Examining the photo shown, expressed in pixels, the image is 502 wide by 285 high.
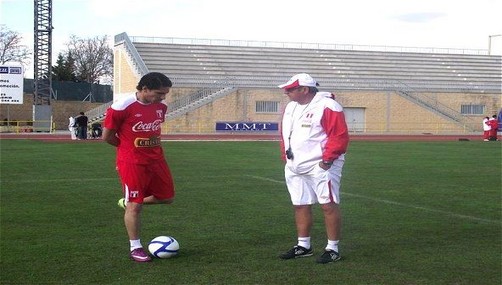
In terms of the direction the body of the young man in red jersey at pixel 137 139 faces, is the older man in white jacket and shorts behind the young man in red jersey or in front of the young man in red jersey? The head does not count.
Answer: in front

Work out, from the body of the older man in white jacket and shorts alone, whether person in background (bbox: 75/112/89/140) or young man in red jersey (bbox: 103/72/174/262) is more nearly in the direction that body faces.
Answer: the young man in red jersey

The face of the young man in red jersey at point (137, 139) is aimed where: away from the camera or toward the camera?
toward the camera

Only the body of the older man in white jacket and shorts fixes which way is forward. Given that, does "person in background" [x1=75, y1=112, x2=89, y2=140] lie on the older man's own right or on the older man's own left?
on the older man's own right

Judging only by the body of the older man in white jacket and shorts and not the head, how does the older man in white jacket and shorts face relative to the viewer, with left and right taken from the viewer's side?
facing the viewer and to the left of the viewer

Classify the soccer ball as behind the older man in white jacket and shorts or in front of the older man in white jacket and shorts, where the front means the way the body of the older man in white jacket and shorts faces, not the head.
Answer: in front

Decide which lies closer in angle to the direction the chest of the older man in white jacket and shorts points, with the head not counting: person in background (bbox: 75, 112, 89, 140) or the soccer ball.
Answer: the soccer ball

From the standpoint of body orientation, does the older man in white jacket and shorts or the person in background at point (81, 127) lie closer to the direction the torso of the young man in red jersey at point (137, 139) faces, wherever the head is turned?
the older man in white jacket and shorts

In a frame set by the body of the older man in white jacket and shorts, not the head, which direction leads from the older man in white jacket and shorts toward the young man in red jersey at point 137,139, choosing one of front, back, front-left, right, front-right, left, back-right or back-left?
front-right

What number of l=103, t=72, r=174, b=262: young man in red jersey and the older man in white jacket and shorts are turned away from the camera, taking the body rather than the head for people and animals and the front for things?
0

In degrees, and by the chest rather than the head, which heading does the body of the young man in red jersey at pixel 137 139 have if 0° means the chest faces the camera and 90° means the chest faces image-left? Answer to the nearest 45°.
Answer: approximately 315°

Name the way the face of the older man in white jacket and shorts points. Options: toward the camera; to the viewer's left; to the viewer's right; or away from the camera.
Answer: to the viewer's left
